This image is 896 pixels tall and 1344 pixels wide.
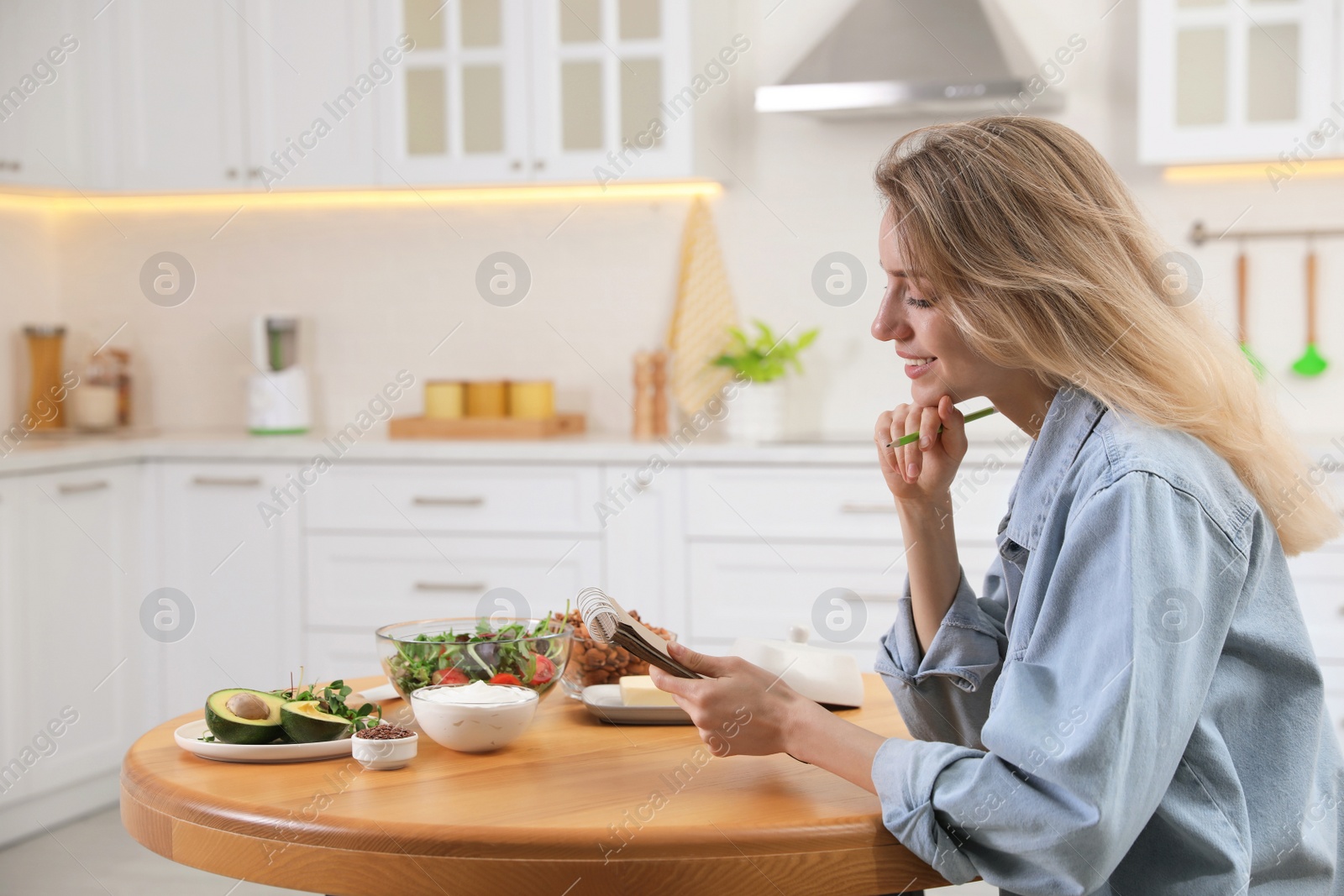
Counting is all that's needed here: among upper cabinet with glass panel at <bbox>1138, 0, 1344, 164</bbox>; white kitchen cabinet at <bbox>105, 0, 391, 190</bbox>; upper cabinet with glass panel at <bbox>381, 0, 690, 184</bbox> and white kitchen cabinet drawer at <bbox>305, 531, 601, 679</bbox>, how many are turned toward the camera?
4

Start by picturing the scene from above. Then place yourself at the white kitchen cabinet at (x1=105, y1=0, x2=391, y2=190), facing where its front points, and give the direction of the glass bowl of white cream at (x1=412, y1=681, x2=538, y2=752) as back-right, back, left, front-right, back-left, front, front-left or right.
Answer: front

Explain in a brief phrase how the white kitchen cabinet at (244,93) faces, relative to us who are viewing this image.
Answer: facing the viewer

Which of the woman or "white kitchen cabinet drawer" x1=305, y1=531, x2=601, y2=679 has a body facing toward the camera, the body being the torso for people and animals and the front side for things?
the white kitchen cabinet drawer

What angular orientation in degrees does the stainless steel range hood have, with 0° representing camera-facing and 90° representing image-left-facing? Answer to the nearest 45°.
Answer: approximately 0°

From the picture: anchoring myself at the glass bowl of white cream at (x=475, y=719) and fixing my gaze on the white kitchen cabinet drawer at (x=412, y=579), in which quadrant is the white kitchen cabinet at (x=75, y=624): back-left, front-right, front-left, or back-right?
front-left

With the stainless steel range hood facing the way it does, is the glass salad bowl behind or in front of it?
in front

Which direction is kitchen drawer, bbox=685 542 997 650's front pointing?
toward the camera

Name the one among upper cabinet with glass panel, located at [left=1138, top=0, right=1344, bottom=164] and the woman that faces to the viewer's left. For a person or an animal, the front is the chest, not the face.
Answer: the woman

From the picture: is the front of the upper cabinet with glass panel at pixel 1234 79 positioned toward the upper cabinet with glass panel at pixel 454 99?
no

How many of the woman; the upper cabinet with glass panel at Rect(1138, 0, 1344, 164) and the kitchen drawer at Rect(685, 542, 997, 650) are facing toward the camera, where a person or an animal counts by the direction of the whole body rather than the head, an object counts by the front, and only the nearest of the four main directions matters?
2

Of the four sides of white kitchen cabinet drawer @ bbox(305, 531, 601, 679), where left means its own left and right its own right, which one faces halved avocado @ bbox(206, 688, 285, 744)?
front

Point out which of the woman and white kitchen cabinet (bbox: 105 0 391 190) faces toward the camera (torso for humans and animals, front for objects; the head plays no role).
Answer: the white kitchen cabinet

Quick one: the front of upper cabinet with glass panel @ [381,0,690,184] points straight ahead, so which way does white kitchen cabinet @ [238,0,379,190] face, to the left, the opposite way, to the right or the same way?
the same way

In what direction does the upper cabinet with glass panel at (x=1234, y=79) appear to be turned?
toward the camera

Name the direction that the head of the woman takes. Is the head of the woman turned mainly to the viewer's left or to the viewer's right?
to the viewer's left

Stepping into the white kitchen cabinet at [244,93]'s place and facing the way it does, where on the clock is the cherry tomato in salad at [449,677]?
The cherry tomato in salad is roughly at 12 o'clock from the white kitchen cabinet.

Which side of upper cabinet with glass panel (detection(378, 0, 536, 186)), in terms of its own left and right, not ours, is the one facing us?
front

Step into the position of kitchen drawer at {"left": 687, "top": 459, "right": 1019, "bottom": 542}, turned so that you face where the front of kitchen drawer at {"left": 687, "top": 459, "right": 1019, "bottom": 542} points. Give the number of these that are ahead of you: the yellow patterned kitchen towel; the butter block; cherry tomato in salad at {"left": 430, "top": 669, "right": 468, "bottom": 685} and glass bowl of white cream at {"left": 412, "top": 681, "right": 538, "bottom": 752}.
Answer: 3

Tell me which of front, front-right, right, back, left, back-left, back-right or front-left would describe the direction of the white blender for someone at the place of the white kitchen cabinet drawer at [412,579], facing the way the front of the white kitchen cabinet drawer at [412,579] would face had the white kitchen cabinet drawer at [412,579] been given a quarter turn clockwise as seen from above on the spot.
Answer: front-right
